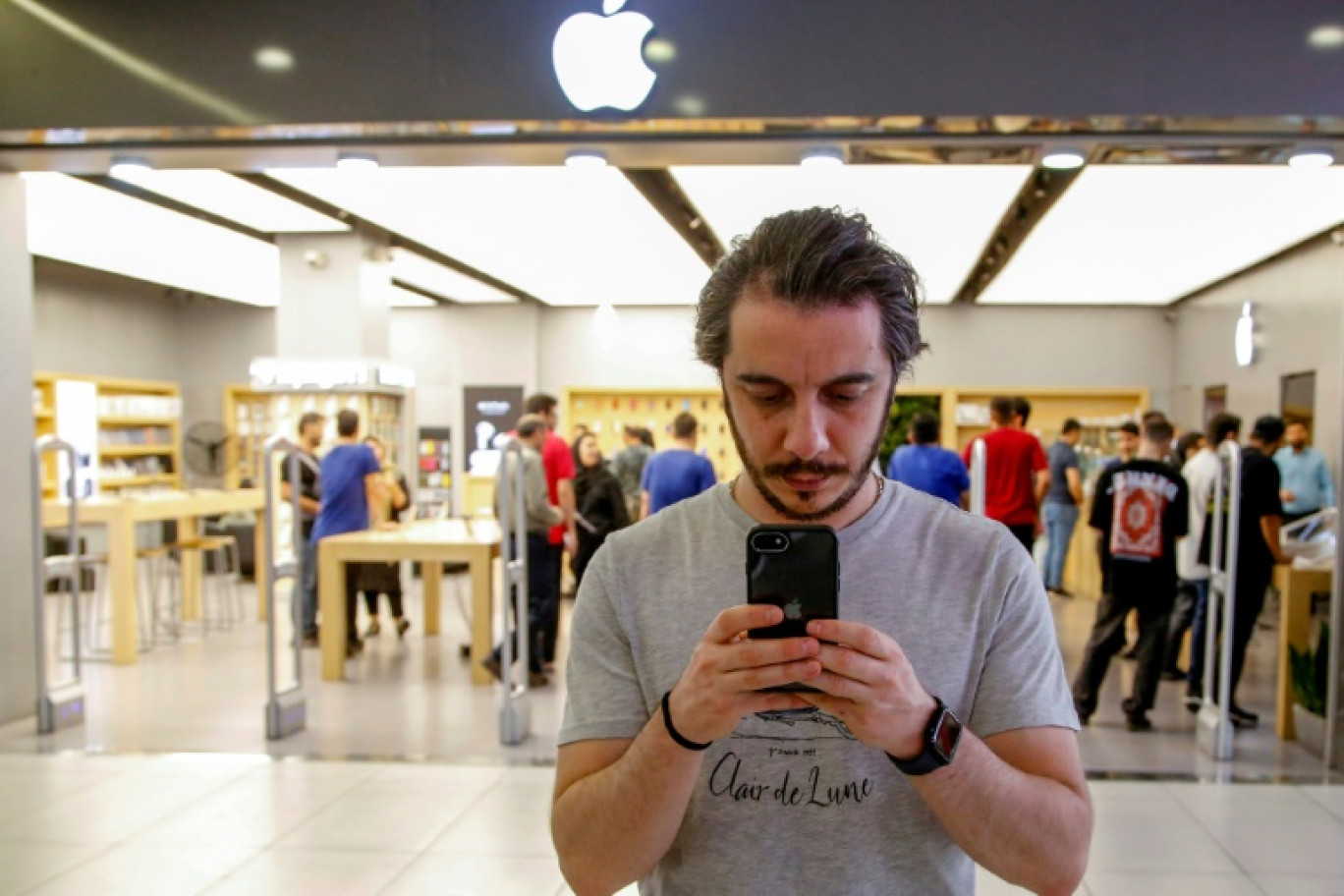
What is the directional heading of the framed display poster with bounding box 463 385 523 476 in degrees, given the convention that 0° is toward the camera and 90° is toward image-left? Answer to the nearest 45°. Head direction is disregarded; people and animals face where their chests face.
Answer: approximately 0°

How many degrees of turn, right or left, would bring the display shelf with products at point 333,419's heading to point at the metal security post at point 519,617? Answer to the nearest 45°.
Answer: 0° — it already faces it

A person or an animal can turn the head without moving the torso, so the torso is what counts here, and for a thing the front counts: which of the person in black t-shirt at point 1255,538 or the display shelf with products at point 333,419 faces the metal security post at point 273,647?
the display shelf with products

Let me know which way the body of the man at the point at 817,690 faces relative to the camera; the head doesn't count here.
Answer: toward the camera

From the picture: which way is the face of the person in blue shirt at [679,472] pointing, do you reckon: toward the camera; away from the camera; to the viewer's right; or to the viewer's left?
away from the camera

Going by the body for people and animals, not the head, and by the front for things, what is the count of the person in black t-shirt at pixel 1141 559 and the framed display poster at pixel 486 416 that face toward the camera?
1

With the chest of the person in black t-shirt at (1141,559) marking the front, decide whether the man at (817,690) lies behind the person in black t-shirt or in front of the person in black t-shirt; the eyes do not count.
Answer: behind

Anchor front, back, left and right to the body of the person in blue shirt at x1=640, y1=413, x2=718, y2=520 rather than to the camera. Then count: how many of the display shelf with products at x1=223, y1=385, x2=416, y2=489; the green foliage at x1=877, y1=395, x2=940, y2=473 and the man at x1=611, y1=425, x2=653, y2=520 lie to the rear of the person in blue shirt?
0

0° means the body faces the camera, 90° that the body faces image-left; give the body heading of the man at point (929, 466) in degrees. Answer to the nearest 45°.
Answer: approximately 180°

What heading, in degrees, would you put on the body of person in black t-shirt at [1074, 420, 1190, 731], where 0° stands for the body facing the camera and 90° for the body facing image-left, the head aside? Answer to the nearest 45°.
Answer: approximately 180°

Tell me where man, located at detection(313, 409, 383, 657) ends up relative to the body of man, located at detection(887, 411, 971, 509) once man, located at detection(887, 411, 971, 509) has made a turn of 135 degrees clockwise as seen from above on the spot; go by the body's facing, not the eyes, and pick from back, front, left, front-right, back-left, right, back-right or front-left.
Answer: back-right

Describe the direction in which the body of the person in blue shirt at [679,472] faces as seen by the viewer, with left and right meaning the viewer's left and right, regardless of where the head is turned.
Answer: facing away from the viewer

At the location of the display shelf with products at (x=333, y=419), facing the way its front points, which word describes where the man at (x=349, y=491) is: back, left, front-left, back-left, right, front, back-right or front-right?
front

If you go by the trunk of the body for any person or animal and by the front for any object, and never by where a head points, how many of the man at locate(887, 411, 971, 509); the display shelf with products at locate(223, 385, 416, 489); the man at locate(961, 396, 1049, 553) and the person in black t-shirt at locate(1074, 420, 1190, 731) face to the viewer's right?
0

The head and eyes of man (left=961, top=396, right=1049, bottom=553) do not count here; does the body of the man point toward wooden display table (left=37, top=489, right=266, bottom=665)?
no

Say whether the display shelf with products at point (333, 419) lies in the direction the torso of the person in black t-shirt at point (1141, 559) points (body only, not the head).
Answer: no

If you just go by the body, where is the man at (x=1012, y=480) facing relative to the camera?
away from the camera
